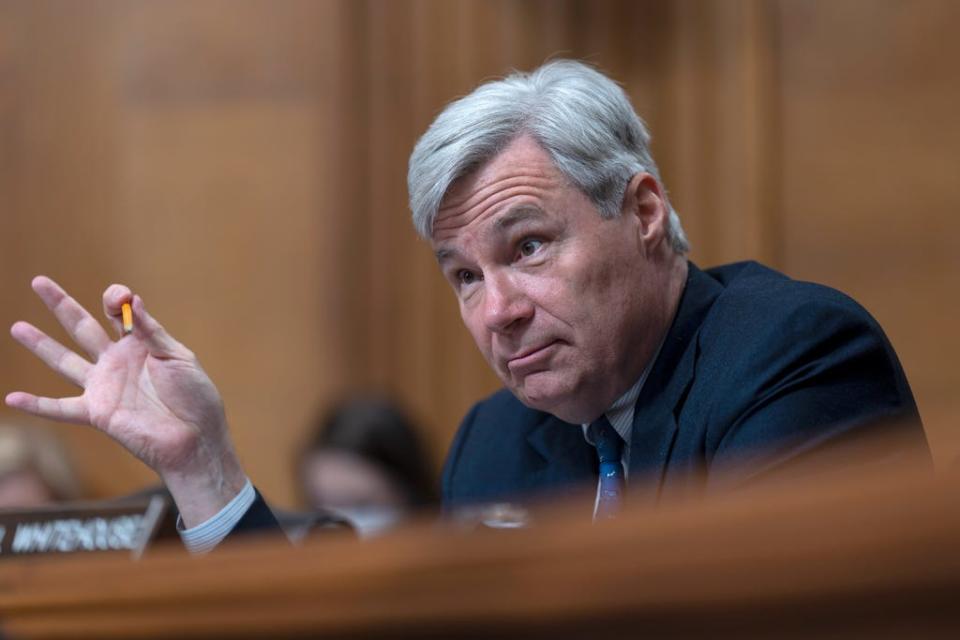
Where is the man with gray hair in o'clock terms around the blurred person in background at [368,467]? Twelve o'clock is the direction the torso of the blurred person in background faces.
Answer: The man with gray hair is roughly at 10 o'clock from the blurred person in background.

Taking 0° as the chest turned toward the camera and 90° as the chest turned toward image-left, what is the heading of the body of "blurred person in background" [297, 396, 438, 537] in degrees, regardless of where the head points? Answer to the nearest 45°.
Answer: approximately 45°

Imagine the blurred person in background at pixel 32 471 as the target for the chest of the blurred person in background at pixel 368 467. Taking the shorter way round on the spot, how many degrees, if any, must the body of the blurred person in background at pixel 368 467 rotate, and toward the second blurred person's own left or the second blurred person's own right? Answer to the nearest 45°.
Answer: approximately 45° to the second blurred person's own right

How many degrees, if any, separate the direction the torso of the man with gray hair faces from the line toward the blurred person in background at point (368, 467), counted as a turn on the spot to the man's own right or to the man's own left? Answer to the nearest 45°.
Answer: approximately 135° to the man's own right

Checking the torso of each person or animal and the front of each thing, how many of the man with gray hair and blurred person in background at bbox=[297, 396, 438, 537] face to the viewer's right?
0

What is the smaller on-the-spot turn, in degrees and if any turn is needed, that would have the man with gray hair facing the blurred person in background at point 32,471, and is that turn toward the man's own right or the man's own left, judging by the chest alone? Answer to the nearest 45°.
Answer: approximately 90° to the man's own right

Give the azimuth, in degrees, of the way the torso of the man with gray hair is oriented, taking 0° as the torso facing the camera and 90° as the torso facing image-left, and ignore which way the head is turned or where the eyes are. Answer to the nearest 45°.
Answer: approximately 45°

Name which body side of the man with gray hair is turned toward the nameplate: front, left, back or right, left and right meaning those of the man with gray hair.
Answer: front
